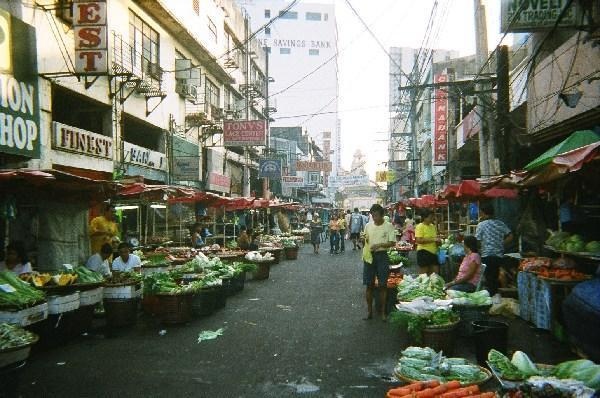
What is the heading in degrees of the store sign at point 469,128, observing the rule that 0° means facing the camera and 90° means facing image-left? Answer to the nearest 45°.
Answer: approximately 45°

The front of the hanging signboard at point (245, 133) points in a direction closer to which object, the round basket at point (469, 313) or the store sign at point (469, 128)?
the round basket

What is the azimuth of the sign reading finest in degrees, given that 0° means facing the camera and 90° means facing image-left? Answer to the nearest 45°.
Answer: approximately 315°

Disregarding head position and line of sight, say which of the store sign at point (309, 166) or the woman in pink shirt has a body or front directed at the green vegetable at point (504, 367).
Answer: the store sign

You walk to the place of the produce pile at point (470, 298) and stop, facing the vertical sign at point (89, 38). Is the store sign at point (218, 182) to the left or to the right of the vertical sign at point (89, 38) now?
right

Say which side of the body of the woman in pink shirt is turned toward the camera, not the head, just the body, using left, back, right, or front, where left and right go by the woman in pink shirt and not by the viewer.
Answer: left

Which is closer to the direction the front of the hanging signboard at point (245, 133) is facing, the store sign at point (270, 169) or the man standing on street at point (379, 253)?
the man standing on street
